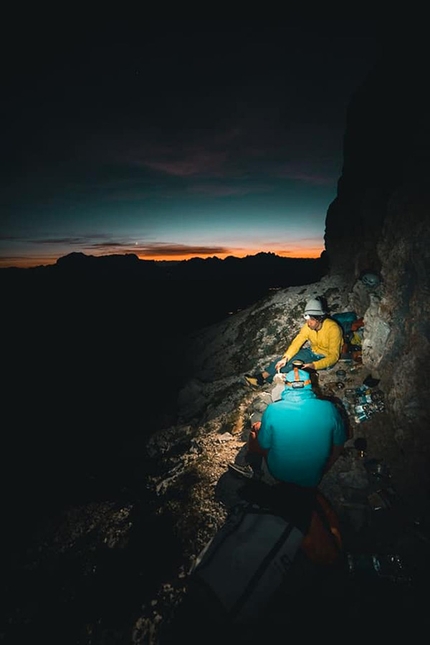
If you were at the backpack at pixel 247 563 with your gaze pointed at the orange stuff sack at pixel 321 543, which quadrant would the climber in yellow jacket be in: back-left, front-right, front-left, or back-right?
front-left

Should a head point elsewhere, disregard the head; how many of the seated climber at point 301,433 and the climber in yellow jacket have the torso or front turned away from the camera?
1

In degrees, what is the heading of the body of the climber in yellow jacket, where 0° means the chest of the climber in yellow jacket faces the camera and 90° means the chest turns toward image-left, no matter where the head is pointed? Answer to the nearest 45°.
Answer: approximately 45°

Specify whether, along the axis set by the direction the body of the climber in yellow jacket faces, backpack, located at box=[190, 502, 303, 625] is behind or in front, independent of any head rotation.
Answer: in front

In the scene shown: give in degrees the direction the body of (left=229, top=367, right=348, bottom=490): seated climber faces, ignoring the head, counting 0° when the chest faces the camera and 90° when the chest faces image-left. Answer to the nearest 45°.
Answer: approximately 180°

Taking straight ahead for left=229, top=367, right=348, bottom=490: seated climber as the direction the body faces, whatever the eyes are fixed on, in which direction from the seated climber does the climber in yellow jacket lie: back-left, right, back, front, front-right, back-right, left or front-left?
front

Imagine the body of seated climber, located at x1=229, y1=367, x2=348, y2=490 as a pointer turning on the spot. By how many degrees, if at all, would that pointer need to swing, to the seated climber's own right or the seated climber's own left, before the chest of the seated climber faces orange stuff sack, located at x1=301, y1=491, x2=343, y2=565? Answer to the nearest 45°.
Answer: approximately 180°
